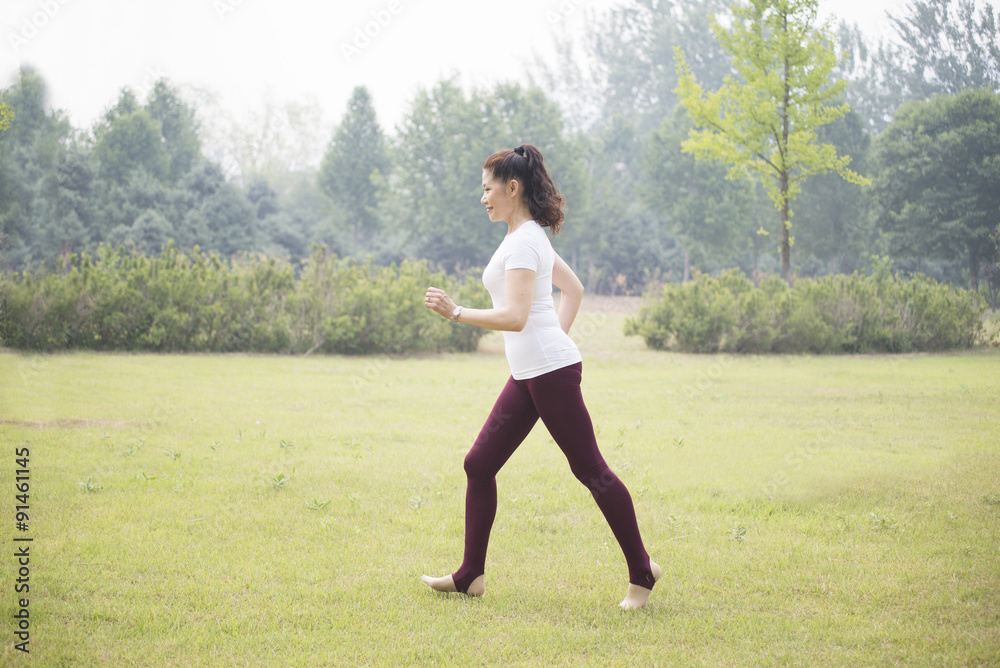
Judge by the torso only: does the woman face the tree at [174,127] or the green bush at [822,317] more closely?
the tree

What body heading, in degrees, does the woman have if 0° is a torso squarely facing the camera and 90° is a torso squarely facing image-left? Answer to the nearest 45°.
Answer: approximately 90°

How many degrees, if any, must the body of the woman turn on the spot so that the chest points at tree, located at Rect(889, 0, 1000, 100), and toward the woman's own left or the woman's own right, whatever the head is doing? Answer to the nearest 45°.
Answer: approximately 135° to the woman's own right

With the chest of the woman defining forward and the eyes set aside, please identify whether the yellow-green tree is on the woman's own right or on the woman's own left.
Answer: on the woman's own right

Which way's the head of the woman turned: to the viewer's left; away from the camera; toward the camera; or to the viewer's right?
to the viewer's left

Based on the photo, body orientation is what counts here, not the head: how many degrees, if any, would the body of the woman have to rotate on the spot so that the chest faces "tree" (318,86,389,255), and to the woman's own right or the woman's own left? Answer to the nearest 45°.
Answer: approximately 90° to the woman's own right

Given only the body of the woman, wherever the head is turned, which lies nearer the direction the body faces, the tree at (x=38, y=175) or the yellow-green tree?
the tree
